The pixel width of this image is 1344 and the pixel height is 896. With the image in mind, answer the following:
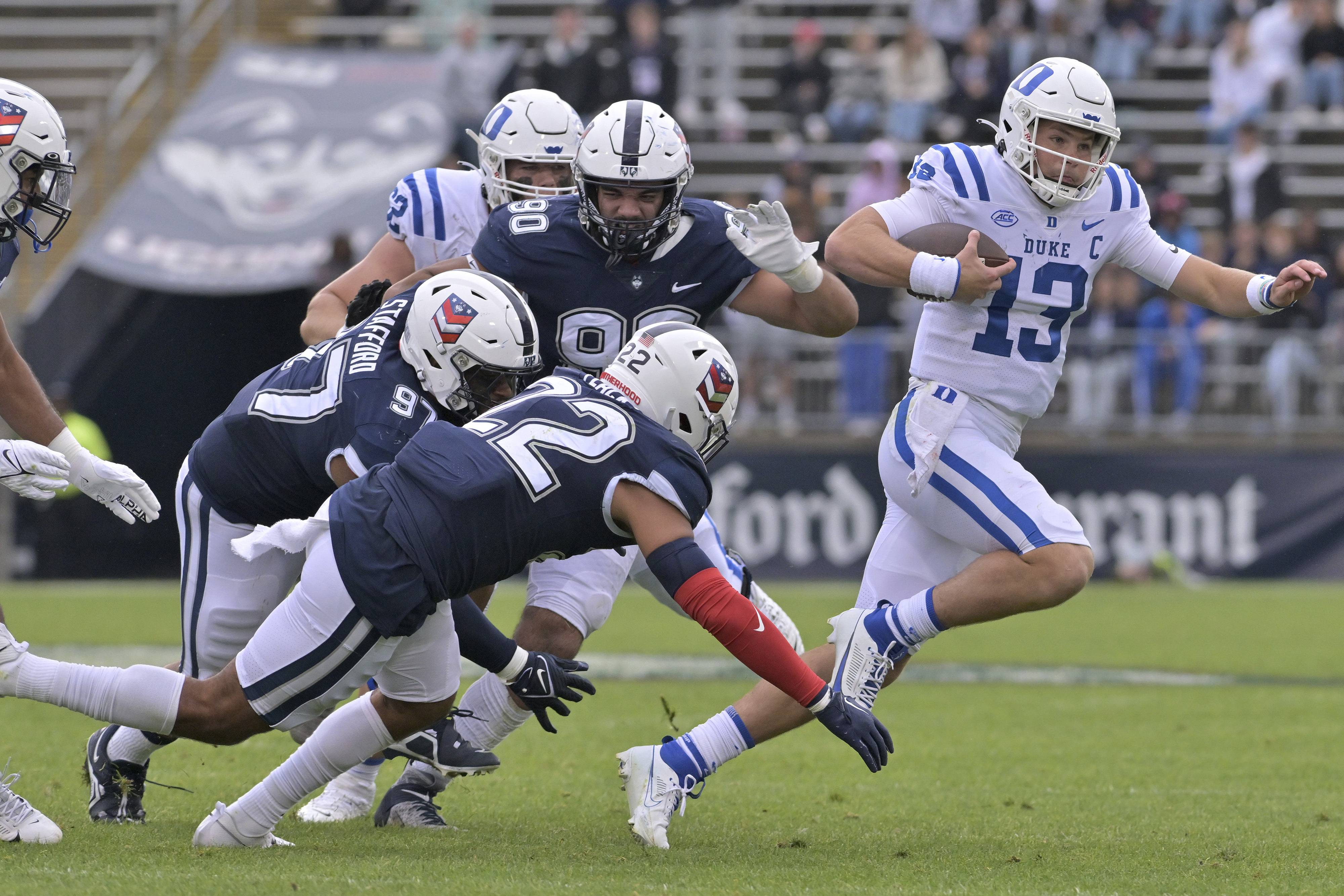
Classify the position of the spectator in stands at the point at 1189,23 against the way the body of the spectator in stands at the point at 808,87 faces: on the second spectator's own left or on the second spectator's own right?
on the second spectator's own left

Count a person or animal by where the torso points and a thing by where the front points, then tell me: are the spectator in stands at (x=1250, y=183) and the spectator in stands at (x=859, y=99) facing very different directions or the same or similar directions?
same or similar directions

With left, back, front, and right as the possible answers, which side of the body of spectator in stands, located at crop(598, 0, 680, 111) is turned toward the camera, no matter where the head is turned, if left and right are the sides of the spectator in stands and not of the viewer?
front

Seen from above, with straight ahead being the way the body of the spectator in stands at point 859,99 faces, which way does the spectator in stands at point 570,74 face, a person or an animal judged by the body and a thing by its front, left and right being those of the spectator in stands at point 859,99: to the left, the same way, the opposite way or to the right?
the same way

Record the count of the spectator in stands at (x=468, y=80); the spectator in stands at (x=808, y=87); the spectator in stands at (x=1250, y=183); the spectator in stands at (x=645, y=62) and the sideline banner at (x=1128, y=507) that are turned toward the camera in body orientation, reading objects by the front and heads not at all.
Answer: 5

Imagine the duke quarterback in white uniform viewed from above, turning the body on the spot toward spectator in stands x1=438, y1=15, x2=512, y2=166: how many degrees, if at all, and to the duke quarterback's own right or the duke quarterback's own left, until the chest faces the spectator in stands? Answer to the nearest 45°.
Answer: approximately 180°

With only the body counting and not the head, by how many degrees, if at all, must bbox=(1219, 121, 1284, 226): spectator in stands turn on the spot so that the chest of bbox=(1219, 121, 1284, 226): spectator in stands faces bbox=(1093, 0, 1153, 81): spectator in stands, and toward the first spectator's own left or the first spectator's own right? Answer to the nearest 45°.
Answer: approximately 135° to the first spectator's own right

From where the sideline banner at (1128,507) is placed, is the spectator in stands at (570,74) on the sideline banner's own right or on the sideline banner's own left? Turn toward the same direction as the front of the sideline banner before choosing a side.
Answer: on the sideline banner's own right

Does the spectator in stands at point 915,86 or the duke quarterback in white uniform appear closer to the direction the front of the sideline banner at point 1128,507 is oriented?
the duke quarterback in white uniform

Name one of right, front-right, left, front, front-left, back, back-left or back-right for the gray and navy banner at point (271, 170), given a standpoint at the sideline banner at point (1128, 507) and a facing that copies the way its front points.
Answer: right

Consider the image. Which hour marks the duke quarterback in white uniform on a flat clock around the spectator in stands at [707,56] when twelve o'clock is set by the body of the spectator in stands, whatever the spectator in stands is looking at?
The duke quarterback in white uniform is roughly at 12 o'clock from the spectator in stands.

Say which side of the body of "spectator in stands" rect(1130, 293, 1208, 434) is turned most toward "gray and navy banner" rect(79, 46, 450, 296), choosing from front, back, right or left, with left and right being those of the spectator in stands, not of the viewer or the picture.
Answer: right

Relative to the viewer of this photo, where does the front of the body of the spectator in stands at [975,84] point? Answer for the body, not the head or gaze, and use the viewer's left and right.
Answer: facing the viewer

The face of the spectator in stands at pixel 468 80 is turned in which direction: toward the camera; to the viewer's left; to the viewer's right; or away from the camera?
toward the camera

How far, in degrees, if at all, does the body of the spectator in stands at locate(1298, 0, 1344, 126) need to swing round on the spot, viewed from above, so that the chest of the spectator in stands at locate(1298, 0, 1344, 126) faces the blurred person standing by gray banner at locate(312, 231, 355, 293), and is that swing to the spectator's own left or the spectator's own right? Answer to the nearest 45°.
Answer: approximately 45° to the spectator's own right

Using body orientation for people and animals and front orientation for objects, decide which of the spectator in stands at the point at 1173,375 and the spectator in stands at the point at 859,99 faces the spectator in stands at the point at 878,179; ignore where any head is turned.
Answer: the spectator in stands at the point at 859,99

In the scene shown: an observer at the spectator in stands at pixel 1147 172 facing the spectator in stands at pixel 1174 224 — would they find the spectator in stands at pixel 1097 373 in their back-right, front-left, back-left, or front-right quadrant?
front-right

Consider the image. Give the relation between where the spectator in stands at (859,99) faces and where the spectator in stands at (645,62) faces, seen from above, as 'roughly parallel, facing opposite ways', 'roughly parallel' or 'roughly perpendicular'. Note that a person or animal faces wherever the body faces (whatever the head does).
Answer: roughly parallel

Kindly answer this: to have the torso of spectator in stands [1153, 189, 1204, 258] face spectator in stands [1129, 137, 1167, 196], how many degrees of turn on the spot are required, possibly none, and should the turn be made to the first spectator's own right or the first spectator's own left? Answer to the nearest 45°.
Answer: approximately 180°

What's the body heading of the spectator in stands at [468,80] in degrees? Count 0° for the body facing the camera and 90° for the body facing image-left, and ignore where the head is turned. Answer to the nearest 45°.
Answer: approximately 0°
